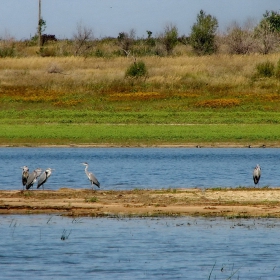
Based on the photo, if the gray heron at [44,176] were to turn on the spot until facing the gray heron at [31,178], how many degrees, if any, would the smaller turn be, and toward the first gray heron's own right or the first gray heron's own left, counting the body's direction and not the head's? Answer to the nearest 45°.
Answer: approximately 135° to the first gray heron's own right

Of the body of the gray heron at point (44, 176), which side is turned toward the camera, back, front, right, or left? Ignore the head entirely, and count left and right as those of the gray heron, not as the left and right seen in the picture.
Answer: right
